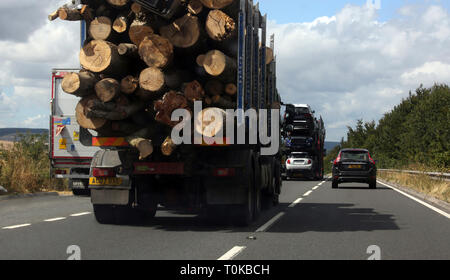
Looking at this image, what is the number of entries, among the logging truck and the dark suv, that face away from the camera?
2

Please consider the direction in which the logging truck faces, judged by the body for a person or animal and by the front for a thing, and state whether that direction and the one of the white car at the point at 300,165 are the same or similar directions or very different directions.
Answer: same or similar directions

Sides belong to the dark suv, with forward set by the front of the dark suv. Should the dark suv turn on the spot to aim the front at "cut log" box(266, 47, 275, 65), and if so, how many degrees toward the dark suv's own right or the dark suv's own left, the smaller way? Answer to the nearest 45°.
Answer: approximately 180°

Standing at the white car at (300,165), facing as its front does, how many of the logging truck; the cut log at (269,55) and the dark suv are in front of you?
0

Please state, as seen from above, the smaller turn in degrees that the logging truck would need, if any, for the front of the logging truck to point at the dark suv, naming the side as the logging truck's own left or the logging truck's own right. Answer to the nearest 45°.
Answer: approximately 45° to the logging truck's own right

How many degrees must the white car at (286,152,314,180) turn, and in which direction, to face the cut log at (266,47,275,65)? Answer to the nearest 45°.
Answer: approximately 180°

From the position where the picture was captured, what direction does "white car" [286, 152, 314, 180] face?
facing away from the viewer

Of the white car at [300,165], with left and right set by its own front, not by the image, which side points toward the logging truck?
back

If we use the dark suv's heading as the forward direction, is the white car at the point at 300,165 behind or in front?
in front

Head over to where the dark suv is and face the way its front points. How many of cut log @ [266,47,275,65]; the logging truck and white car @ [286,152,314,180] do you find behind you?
2

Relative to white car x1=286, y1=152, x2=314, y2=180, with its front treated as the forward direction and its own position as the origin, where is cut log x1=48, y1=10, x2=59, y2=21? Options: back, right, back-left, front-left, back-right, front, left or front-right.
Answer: back

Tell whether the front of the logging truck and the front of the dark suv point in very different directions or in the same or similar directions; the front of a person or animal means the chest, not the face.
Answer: same or similar directions

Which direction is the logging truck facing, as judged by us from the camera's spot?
facing away from the viewer

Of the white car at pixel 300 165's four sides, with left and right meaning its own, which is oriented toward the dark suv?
back

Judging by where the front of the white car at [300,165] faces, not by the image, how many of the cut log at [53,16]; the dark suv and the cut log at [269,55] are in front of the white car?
0

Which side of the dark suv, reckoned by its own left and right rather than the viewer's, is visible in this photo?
back
